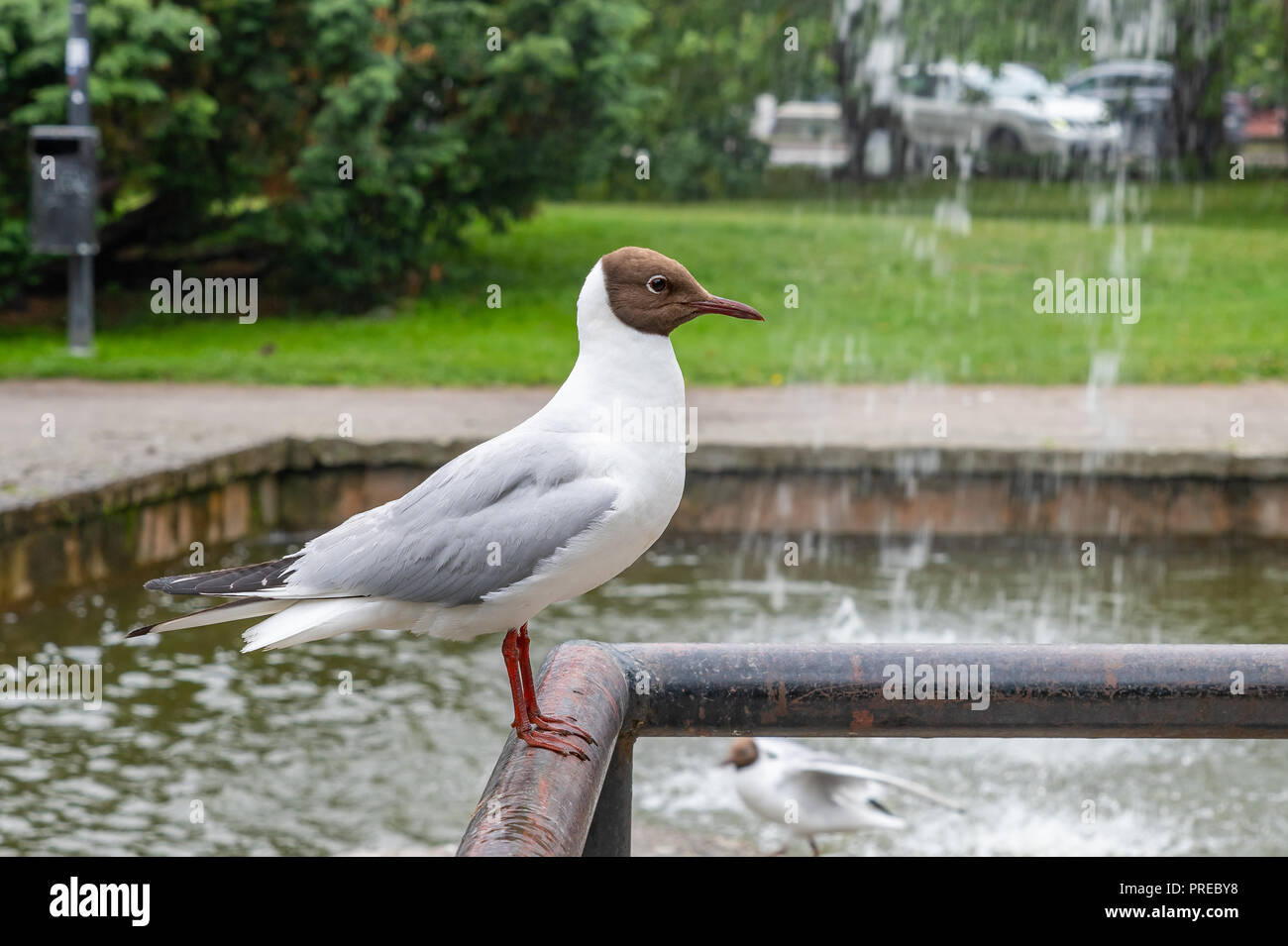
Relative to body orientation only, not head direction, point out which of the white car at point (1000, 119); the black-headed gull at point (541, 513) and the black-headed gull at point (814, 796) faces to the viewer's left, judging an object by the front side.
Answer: the black-headed gull at point (814, 796)

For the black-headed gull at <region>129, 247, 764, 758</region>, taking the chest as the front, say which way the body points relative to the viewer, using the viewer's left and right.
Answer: facing to the right of the viewer

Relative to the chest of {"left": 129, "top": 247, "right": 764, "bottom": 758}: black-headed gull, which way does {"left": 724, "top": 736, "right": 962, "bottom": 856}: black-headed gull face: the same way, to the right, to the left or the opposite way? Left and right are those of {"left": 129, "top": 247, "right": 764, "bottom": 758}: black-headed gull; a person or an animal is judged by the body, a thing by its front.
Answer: the opposite way

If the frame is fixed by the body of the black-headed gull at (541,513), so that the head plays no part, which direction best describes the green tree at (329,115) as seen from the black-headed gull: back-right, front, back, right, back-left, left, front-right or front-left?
left

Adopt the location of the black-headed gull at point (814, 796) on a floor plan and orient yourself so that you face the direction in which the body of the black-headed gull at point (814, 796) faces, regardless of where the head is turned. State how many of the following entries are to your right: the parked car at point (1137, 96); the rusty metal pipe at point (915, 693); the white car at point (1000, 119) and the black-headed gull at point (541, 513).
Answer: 2

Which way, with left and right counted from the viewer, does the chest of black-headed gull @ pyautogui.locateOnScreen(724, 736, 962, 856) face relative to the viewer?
facing to the left of the viewer

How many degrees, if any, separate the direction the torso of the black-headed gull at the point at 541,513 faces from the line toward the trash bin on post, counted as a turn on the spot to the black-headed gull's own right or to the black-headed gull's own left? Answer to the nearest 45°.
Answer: approximately 90° to the black-headed gull's own left

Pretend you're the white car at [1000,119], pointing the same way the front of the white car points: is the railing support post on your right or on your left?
on your right

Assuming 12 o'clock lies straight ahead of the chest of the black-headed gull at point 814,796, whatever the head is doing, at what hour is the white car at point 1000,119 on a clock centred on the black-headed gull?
The white car is roughly at 3 o'clock from the black-headed gull.

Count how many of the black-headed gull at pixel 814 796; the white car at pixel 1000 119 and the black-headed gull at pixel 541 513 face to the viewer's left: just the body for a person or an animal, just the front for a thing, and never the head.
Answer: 1

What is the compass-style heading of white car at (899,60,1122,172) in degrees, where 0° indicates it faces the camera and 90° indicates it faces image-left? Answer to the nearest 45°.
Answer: approximately 315°

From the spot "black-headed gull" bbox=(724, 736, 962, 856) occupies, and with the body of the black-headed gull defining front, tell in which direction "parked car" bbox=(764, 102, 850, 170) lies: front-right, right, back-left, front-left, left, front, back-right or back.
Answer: right
